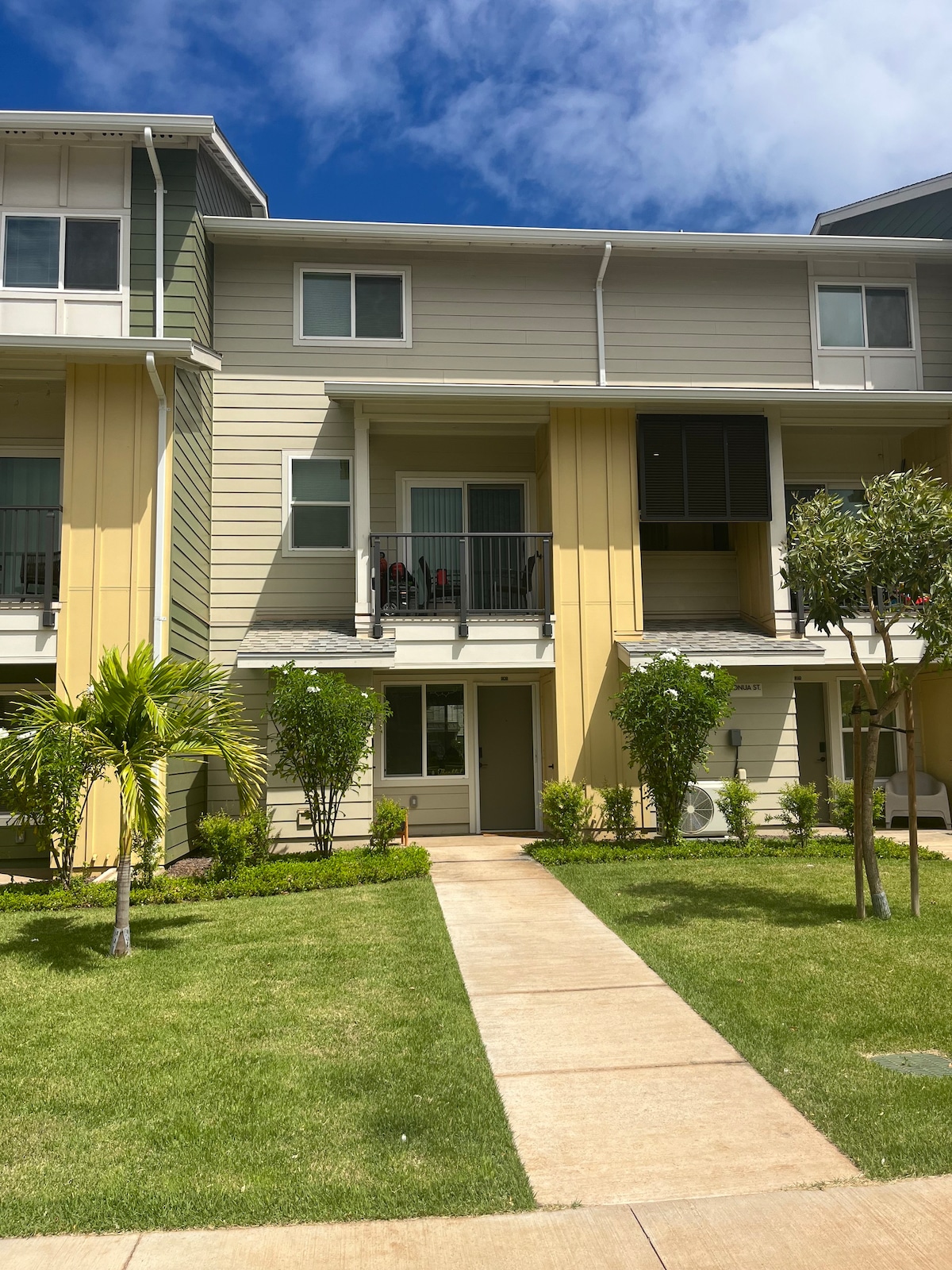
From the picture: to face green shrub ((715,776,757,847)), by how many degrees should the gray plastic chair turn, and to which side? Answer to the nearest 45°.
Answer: approximately 45° to its right

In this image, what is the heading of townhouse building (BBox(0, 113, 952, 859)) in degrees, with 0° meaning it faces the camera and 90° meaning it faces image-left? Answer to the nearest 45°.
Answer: approximately 0°

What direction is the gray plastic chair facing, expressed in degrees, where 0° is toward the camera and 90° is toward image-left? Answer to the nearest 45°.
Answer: approximately 0°

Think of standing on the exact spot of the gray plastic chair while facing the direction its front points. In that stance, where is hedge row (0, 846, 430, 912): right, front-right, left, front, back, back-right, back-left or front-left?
front-right

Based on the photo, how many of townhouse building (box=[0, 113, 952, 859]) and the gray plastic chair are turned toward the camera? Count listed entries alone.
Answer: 2

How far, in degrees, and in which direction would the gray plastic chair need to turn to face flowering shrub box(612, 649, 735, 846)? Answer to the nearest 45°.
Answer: approximately 45° to its right
